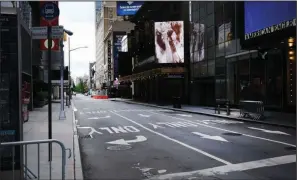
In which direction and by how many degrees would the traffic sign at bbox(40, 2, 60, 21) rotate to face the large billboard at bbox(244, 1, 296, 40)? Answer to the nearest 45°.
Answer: approximately 135° to its left

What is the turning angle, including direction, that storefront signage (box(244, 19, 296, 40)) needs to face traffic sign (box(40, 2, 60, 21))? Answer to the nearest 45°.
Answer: approximately 45° to its left

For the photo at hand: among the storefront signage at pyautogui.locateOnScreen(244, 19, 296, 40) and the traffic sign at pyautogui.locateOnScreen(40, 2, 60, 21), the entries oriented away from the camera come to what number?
0

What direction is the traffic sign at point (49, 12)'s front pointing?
toward the camera

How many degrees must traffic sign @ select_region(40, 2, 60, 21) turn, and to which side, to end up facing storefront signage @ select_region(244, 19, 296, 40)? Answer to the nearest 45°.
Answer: approximately 135° to its left

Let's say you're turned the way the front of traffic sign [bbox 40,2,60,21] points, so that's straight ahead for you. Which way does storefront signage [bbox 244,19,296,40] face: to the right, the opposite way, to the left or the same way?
to the right
